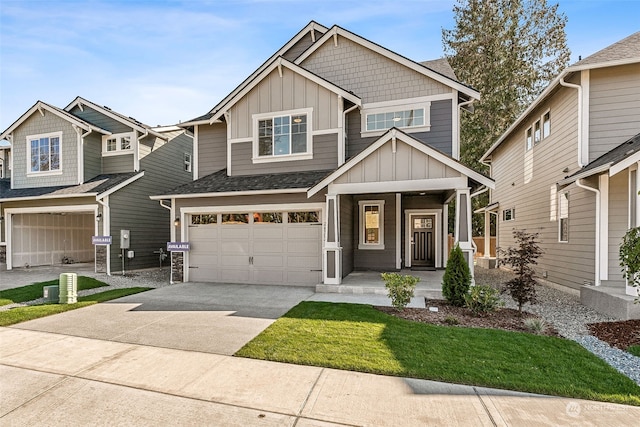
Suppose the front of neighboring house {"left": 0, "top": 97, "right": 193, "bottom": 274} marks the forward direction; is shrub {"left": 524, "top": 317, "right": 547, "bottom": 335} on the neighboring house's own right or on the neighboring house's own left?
on the neighboring house's own left

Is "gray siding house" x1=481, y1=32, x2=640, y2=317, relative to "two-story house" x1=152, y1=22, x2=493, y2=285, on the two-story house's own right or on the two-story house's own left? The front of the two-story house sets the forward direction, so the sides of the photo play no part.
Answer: on the two-story house's own left

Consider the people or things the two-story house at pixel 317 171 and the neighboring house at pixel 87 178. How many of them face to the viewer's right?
0

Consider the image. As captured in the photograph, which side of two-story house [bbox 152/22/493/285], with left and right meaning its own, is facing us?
front

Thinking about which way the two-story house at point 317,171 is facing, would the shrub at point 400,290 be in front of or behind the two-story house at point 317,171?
in front

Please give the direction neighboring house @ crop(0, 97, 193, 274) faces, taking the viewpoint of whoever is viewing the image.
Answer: facing the viewer and to the left of the viewer

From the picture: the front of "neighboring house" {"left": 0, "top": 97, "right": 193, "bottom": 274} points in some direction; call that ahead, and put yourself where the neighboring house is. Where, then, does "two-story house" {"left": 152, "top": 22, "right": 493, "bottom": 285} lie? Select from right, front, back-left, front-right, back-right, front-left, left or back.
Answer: left

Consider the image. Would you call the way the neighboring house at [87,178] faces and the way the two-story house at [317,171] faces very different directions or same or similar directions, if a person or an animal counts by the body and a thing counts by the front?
same or similar directions

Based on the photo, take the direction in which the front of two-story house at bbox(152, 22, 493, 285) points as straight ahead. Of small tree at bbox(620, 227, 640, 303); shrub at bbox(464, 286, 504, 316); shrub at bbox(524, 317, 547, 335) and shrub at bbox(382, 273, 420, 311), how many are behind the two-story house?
0

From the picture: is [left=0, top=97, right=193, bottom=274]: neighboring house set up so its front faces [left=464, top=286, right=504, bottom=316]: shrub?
no
